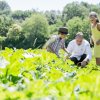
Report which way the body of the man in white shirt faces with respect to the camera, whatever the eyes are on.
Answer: toward the camera

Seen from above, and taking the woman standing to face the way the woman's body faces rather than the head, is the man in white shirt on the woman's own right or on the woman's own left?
on the woman's own right

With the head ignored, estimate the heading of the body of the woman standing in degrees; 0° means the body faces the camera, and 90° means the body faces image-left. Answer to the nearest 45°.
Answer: approximately 45°

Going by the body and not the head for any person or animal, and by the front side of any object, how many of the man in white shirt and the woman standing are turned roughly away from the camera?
0
